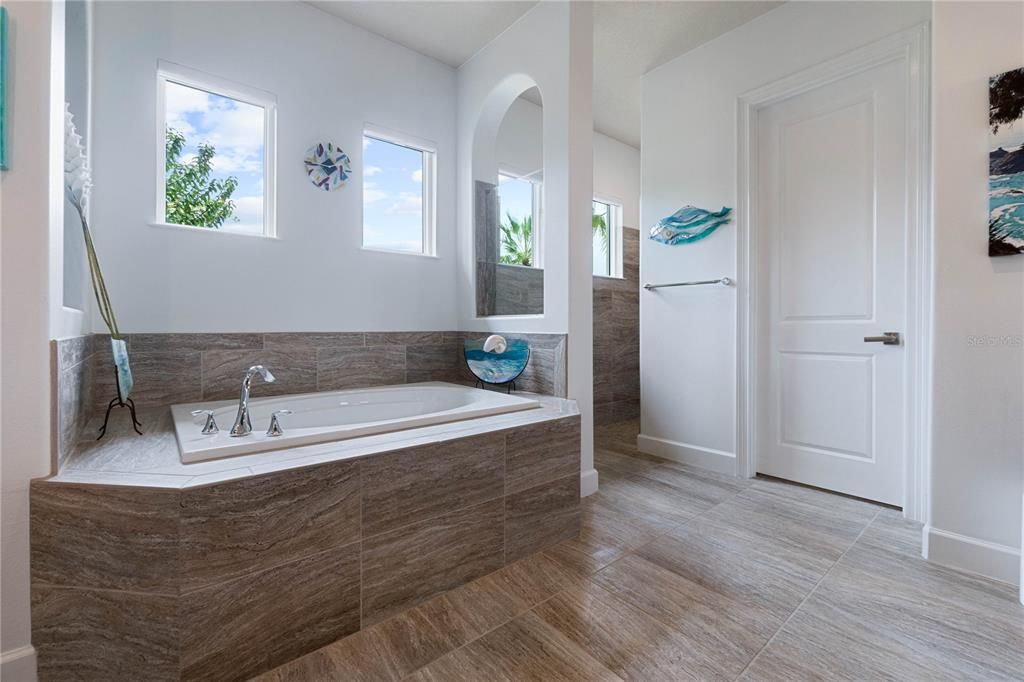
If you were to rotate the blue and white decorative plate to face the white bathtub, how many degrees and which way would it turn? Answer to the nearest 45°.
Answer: approximately 45° to its right

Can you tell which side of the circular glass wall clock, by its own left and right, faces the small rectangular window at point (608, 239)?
left

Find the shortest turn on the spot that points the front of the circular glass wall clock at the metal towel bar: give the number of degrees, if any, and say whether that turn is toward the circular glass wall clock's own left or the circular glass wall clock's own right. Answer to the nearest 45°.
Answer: approximately 90° to the circular glass wall clock's own left

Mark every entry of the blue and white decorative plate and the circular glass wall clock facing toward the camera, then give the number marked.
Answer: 2

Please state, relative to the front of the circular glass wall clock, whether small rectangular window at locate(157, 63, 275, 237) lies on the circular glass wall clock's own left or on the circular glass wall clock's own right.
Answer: on the circular glass wall clock's own right

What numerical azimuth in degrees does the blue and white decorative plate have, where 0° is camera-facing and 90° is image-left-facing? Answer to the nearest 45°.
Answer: approximately 0°

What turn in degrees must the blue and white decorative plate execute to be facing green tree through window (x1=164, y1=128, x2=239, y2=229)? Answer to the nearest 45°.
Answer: approximately 90° to its right

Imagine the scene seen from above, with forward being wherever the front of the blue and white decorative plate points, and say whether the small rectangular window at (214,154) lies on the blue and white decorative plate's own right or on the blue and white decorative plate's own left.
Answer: on the blue and white decorative plate's own right

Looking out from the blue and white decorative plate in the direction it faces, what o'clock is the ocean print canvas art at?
The ocean print canvas art is roughly at 10 o'clock from the blue and white decorative plate.

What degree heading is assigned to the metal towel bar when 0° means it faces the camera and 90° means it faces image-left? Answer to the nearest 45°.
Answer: approximately 45°
